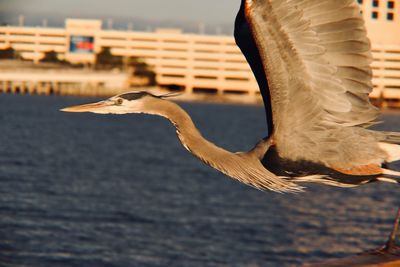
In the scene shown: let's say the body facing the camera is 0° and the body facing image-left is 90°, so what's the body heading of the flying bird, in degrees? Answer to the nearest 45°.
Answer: approximately 90°
